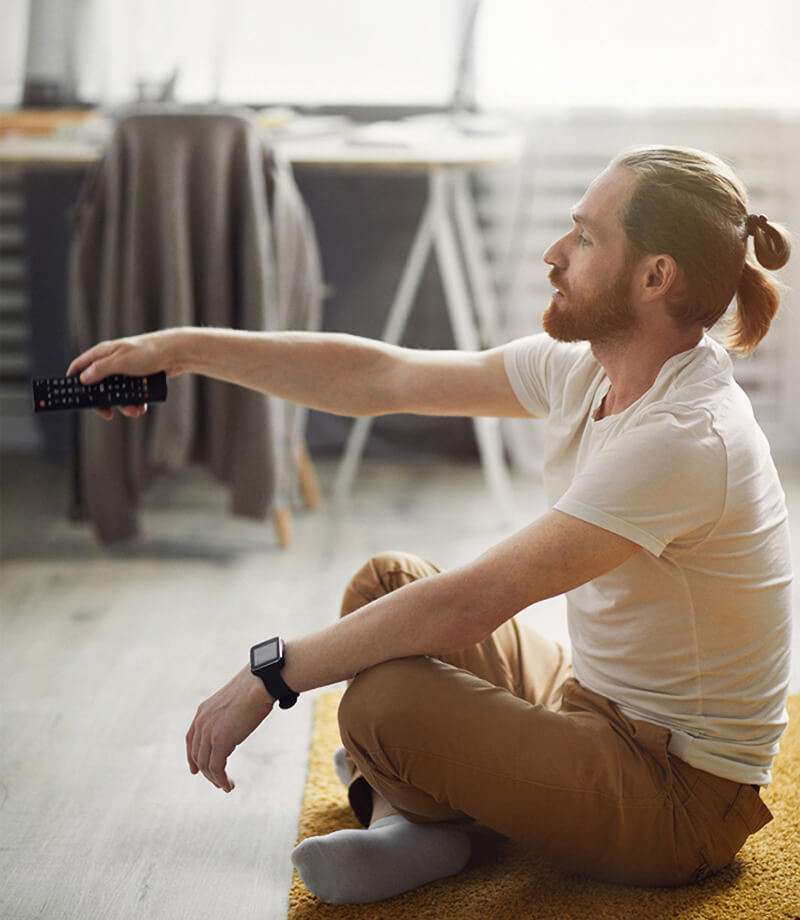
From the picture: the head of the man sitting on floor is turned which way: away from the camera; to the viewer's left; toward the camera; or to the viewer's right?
to the viewer's left

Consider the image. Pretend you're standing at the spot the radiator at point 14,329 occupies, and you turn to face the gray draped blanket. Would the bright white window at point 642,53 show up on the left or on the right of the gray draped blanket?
left

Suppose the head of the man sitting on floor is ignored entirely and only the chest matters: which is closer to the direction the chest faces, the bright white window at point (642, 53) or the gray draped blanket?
the gray draped blanket

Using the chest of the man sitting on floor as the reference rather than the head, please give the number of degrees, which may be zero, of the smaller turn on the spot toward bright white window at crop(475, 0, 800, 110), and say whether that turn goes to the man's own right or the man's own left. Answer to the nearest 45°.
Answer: approximately 90° to the man's own right

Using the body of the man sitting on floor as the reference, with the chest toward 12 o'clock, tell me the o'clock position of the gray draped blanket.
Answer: The gray draped blanket is roughly at 2 o'clock from the man sitting on floor.

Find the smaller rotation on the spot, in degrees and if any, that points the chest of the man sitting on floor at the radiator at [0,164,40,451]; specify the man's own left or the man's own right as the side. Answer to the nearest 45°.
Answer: approximately 45° to the man's own right

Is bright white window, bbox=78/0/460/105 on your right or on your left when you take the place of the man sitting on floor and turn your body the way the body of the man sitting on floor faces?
on your right

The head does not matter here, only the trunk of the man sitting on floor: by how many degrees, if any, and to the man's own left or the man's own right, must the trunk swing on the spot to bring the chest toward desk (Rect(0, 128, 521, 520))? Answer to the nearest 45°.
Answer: approximately 90° to the man's own right

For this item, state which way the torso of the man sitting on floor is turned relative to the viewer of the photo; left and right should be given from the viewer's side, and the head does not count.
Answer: facing to the left of the viewer
